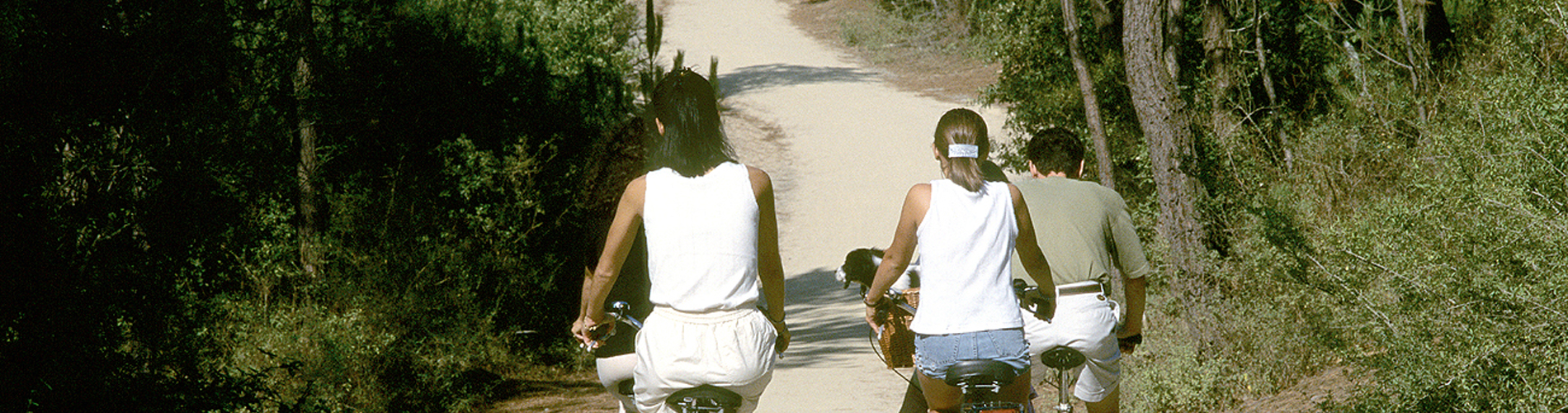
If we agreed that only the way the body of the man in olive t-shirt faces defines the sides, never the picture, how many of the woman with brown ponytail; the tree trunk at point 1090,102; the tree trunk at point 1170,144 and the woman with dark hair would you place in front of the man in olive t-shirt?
2

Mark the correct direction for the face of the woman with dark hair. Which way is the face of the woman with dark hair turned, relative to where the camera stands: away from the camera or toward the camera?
away from the camera

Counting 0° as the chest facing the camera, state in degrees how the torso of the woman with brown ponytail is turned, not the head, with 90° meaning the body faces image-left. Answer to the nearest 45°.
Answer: approximately 180°

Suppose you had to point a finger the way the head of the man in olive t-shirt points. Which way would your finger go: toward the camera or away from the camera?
away from the camera

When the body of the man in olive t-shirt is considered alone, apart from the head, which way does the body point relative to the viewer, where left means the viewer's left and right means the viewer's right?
facing away from the viewer

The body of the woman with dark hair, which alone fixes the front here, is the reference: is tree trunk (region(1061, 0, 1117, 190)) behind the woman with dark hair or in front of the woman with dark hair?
in front

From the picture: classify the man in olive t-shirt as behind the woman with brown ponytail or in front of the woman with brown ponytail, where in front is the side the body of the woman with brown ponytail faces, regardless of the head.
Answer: in front

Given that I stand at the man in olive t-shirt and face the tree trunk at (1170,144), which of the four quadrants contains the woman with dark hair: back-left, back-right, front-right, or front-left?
back-left

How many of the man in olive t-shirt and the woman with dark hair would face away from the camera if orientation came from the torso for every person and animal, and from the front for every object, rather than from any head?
2

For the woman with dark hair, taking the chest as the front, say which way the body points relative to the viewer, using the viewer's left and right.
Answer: facing away from the viewer

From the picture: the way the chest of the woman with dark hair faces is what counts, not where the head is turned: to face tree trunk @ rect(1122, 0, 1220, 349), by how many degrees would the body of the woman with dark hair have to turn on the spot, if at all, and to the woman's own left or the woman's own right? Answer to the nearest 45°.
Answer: approximately 45° to the woman's own right
